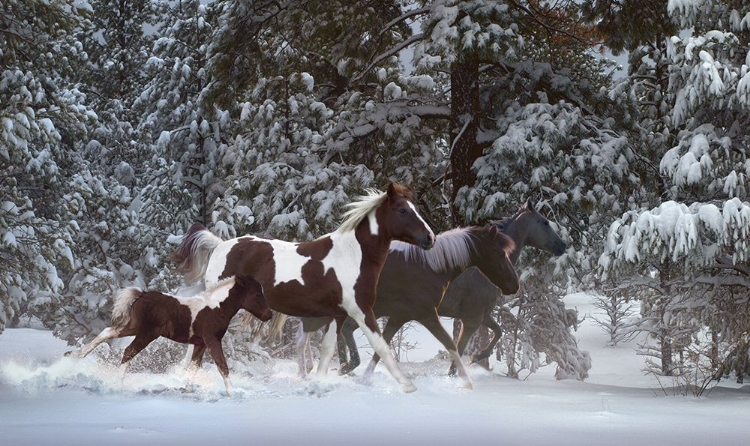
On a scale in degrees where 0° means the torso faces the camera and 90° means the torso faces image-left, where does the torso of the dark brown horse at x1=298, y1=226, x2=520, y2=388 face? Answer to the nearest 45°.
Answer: approximately 270°

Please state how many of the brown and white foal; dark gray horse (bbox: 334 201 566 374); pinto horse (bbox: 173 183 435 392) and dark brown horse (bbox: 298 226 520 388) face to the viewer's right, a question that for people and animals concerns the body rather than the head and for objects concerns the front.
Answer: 4

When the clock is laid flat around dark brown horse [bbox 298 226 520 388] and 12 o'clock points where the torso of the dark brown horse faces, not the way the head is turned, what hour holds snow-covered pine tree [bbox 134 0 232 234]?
The snow-covered pine tree is roughly at 8 o'clock from the dark brown horse.

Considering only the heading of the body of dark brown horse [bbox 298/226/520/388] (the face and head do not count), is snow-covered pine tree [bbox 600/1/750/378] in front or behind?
in front

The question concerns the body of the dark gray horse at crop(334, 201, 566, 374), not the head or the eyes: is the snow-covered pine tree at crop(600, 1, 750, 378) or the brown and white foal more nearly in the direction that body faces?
the snow-covered pine tree

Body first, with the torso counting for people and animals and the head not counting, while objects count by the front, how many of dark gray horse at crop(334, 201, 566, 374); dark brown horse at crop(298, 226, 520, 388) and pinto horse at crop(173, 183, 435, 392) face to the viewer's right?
3

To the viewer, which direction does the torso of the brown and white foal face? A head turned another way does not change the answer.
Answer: to the viewer's right

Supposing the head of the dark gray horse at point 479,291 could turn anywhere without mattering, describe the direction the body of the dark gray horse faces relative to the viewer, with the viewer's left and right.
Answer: facing to the right of the viewer

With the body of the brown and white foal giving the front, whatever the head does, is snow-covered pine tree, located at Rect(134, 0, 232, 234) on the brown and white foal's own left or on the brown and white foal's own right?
on the brown and white foal's own left

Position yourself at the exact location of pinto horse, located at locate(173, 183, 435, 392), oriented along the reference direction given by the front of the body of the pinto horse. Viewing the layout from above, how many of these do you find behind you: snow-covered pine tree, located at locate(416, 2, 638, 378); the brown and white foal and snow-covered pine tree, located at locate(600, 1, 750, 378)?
1

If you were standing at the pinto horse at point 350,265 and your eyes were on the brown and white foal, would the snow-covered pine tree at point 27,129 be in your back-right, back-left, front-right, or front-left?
front-right

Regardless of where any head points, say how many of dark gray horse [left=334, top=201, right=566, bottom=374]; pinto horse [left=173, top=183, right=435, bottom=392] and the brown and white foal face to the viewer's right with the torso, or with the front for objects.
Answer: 3

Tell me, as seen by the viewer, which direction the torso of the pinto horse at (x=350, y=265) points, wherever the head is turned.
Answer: to the viewer's right

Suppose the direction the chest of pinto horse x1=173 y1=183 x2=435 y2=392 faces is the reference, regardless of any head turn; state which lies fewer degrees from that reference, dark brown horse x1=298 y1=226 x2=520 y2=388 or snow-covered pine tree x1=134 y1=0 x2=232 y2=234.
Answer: the dark brown horse

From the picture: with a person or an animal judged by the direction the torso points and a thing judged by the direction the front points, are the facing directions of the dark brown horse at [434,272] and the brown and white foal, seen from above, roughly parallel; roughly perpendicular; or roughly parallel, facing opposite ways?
roughly parallel

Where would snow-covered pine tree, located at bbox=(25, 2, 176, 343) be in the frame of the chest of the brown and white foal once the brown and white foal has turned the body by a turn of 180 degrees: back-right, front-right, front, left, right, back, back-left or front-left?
right
